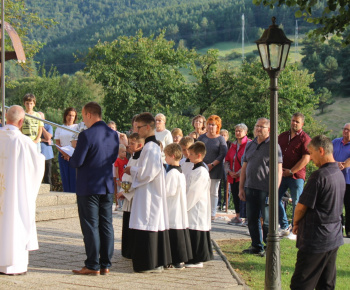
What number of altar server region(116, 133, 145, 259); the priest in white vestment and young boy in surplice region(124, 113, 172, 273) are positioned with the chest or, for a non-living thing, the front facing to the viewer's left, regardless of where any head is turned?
2

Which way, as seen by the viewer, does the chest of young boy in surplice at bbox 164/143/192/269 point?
to the viewer's left

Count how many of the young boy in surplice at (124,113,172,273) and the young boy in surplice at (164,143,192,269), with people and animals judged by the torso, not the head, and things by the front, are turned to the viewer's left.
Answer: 2

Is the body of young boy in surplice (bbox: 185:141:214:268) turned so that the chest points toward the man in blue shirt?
no

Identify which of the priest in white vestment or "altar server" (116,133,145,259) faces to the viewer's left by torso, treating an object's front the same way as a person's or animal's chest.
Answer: the altar server

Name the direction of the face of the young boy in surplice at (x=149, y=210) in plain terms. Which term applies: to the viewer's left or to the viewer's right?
to the viewer's left

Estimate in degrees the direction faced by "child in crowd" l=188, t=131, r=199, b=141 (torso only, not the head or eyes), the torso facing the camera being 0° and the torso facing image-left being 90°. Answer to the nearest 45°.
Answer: approximately 45°

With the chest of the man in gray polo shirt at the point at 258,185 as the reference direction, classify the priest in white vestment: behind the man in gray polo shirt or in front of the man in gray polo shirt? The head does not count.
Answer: in front

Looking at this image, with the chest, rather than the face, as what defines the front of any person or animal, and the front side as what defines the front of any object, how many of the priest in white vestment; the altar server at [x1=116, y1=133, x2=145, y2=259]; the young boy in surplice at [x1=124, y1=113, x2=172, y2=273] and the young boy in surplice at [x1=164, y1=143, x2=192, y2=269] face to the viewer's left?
3

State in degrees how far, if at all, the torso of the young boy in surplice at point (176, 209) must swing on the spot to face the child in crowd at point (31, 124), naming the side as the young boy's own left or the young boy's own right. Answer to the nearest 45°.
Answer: approximately 45° to the young boy's own right

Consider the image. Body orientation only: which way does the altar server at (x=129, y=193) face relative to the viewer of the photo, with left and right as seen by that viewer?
facing to the left of the viewer

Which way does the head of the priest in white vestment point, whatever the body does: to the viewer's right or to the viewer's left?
to the viewer's right

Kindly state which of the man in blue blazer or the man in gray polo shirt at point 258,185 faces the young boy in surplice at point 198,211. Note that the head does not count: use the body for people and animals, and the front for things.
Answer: the man in gray polo shirt

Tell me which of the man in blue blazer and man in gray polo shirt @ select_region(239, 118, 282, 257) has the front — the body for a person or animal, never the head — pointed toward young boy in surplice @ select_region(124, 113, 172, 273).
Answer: the man in gray polo shirt

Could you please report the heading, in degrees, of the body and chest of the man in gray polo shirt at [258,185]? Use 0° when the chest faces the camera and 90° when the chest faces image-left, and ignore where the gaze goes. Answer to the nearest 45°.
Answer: approximately 45°

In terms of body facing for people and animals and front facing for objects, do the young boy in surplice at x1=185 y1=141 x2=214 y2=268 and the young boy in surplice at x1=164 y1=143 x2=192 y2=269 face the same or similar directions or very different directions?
same or similar directions

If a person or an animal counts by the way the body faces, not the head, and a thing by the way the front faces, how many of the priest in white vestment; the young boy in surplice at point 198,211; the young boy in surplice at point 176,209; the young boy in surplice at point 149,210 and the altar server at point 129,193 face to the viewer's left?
4

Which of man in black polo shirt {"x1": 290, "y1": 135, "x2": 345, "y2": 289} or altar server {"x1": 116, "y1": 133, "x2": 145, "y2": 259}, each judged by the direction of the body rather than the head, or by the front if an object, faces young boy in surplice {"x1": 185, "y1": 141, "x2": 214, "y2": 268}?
the man in black polo shirt

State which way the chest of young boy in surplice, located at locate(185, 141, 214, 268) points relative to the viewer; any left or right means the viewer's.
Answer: facing to the left of the viewer

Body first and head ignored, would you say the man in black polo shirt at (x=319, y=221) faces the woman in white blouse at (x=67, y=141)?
yes

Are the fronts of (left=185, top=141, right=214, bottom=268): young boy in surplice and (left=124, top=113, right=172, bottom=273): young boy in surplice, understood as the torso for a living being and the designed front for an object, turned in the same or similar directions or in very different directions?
same or similar directions

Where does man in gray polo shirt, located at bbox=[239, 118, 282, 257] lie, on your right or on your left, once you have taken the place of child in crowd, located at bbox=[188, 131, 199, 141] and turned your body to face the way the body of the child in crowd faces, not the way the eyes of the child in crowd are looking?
on your left
